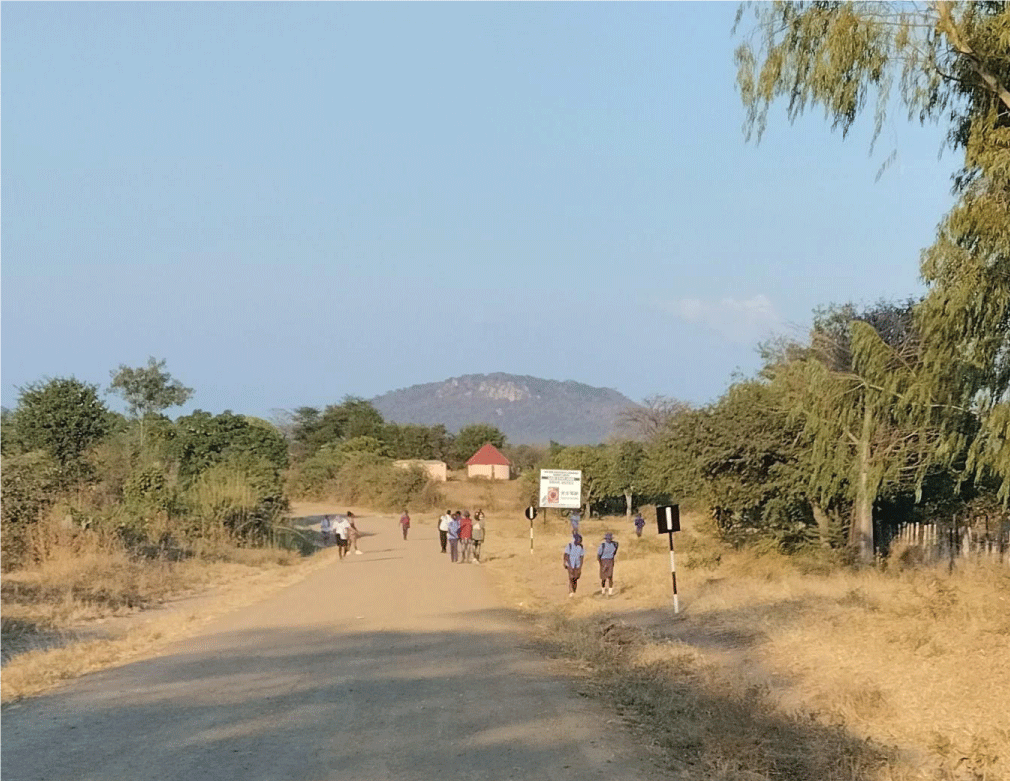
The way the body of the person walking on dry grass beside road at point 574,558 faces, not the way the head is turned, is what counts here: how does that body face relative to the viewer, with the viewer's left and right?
facing the viewer

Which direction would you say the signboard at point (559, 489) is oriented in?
toward the camera

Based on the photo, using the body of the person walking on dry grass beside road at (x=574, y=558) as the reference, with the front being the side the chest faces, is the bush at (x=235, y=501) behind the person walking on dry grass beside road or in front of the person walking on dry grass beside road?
behind

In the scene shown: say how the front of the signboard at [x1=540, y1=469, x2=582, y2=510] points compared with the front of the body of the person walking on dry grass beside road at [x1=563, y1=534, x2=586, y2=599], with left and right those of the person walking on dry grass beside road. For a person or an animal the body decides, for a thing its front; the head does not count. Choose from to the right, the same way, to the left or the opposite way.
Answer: the same way

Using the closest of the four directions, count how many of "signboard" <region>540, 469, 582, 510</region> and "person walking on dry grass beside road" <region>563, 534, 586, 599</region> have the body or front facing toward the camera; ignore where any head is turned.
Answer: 2

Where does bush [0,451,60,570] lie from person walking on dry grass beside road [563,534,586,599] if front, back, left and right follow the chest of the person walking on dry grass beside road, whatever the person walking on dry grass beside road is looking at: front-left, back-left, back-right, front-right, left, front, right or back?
right

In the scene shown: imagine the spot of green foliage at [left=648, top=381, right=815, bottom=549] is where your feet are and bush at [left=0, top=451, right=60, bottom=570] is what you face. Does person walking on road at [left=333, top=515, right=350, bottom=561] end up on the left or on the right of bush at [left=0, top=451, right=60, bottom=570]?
right

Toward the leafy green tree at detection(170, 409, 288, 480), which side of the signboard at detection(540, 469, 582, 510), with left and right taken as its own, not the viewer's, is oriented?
right

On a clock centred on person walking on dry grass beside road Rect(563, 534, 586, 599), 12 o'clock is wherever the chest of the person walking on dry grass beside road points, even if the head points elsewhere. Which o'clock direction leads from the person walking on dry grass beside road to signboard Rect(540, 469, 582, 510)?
The signboard is roughly at 6 o'clock from the person walking on dry grass beside road.

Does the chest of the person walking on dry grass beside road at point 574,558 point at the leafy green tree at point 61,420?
no

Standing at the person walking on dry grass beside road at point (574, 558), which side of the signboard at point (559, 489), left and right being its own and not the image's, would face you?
front

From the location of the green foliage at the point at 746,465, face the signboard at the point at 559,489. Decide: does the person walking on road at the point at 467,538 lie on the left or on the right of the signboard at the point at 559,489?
left

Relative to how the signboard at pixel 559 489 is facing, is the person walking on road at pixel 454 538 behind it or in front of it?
in front

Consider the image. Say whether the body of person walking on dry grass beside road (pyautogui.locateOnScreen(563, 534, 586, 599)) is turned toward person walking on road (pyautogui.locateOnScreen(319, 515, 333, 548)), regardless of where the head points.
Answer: no

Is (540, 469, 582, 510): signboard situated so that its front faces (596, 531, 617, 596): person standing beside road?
yes
